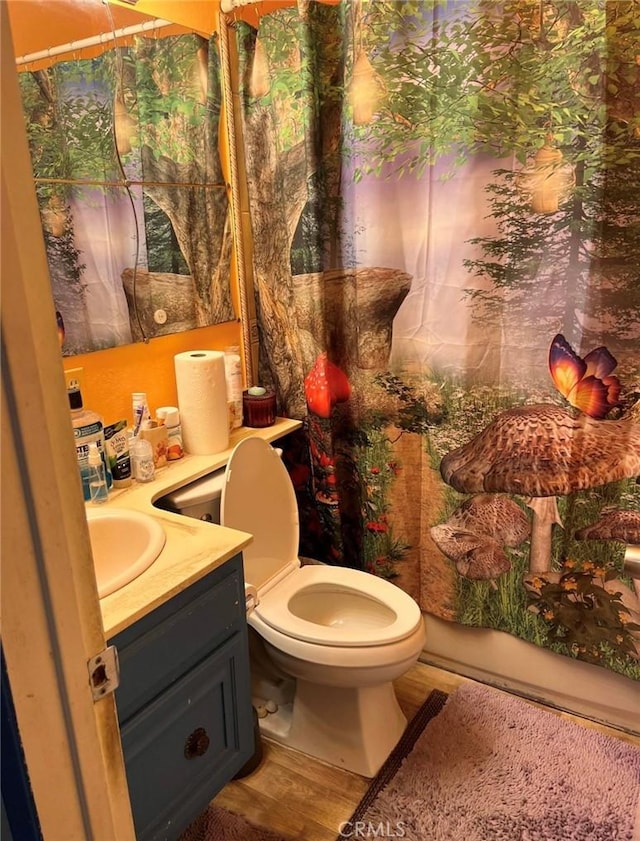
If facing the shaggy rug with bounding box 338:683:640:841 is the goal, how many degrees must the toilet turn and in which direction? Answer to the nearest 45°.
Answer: approximately 45° to its left

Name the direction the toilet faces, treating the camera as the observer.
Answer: facing the viewer and to the right of the viewer

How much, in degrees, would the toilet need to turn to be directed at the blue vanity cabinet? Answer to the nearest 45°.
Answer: approximately 90° to its right
